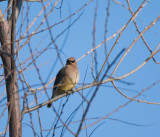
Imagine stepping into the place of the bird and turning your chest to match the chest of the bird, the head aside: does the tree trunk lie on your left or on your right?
on your right

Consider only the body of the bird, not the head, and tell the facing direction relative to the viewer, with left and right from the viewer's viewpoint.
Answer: facing the viewer and to the right of the viewer
